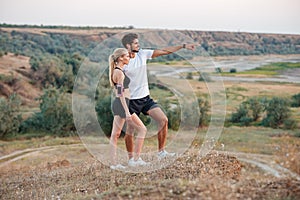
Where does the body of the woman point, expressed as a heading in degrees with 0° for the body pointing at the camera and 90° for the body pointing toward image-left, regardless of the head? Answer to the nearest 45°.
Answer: approximately 270°

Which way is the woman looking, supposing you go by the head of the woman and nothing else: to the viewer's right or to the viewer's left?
to the viewer's right

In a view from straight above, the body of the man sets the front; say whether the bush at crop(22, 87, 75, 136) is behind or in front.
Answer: behind

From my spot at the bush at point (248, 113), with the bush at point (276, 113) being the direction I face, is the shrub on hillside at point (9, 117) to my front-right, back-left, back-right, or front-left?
back-right

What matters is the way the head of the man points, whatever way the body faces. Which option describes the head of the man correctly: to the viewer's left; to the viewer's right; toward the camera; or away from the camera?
to the viewer's right

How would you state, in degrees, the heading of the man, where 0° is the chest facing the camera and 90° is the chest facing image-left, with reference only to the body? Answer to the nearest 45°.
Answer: approximately 315°

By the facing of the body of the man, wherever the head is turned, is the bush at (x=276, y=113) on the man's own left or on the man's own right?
on the man's own left

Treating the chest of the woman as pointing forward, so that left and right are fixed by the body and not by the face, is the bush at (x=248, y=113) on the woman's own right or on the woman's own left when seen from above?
on the woman's own left
